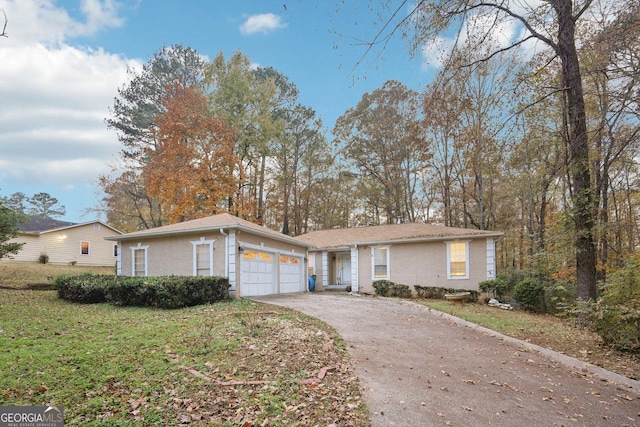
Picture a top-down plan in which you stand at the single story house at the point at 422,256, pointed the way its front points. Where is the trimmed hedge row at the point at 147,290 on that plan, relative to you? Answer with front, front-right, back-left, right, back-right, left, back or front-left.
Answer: front-right

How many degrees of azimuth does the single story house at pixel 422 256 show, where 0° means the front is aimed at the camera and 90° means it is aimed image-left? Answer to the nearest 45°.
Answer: approximately 0°

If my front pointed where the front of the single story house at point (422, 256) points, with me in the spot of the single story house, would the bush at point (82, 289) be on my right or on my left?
on my right

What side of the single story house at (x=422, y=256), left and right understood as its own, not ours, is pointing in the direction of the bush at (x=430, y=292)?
front
